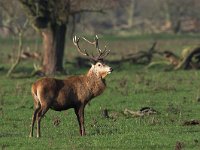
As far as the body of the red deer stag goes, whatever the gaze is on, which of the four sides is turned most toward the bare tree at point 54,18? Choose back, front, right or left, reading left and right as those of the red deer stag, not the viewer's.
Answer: left

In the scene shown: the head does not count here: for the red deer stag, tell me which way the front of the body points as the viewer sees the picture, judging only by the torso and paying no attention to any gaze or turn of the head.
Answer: to the viewer's right
